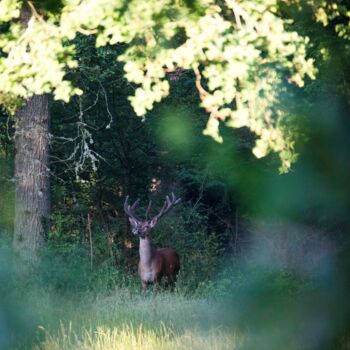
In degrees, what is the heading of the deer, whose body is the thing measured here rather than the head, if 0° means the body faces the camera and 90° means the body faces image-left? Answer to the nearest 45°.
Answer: approximately 45°
